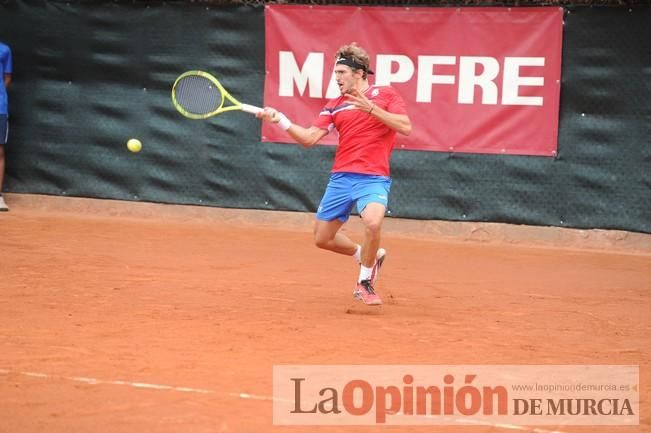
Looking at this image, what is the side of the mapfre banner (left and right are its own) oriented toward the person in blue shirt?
right

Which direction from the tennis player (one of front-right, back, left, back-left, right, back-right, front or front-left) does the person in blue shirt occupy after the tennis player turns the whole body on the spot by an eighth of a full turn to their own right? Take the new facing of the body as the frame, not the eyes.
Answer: front-right

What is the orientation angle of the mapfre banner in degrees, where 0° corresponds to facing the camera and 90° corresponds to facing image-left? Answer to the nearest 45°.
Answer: approximately 0°

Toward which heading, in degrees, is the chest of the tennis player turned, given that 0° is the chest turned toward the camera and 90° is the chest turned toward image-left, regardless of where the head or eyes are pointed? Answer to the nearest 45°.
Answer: approximately 45°

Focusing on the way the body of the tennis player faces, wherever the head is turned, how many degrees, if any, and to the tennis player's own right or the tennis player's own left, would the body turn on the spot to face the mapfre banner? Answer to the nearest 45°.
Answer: approximately 135° to the tennis player's own right
